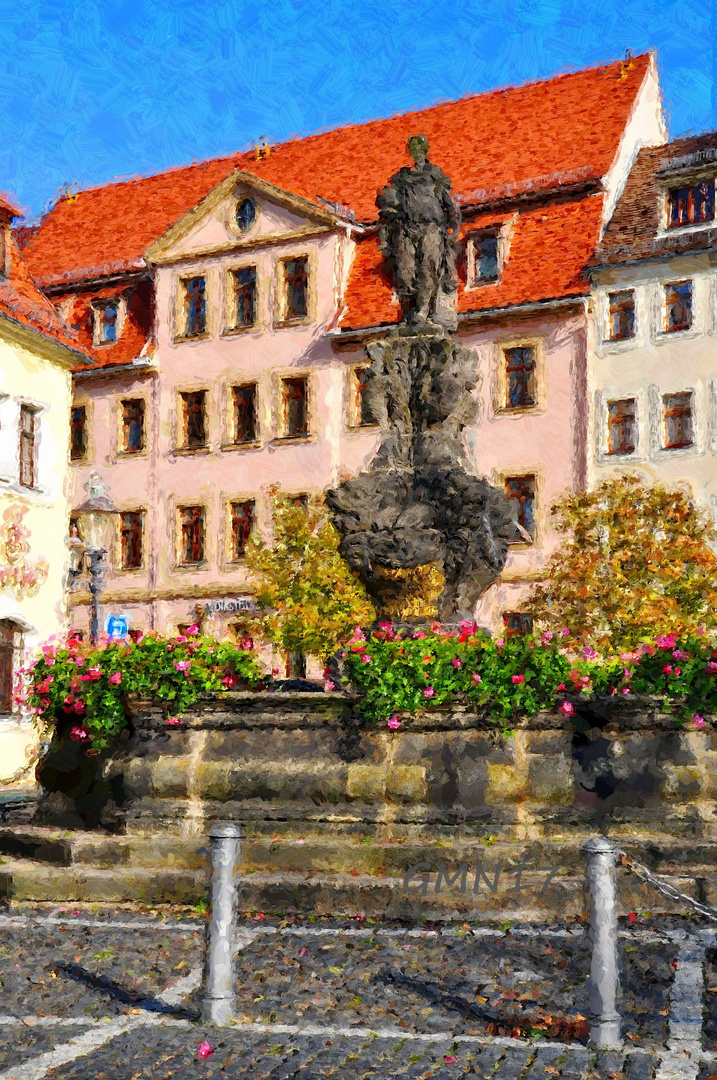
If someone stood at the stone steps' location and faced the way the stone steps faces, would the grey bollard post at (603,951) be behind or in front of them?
in front

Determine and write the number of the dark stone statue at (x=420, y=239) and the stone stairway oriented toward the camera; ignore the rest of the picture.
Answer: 2

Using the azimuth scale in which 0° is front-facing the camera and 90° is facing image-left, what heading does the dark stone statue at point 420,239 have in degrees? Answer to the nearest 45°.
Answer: approximately 0°

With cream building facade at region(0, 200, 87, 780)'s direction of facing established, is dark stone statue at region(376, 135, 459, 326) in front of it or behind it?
in front

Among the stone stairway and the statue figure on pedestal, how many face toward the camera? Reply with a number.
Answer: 2

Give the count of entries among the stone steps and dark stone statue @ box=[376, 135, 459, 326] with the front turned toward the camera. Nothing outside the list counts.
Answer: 2

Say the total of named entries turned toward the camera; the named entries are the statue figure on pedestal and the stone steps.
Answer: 2
